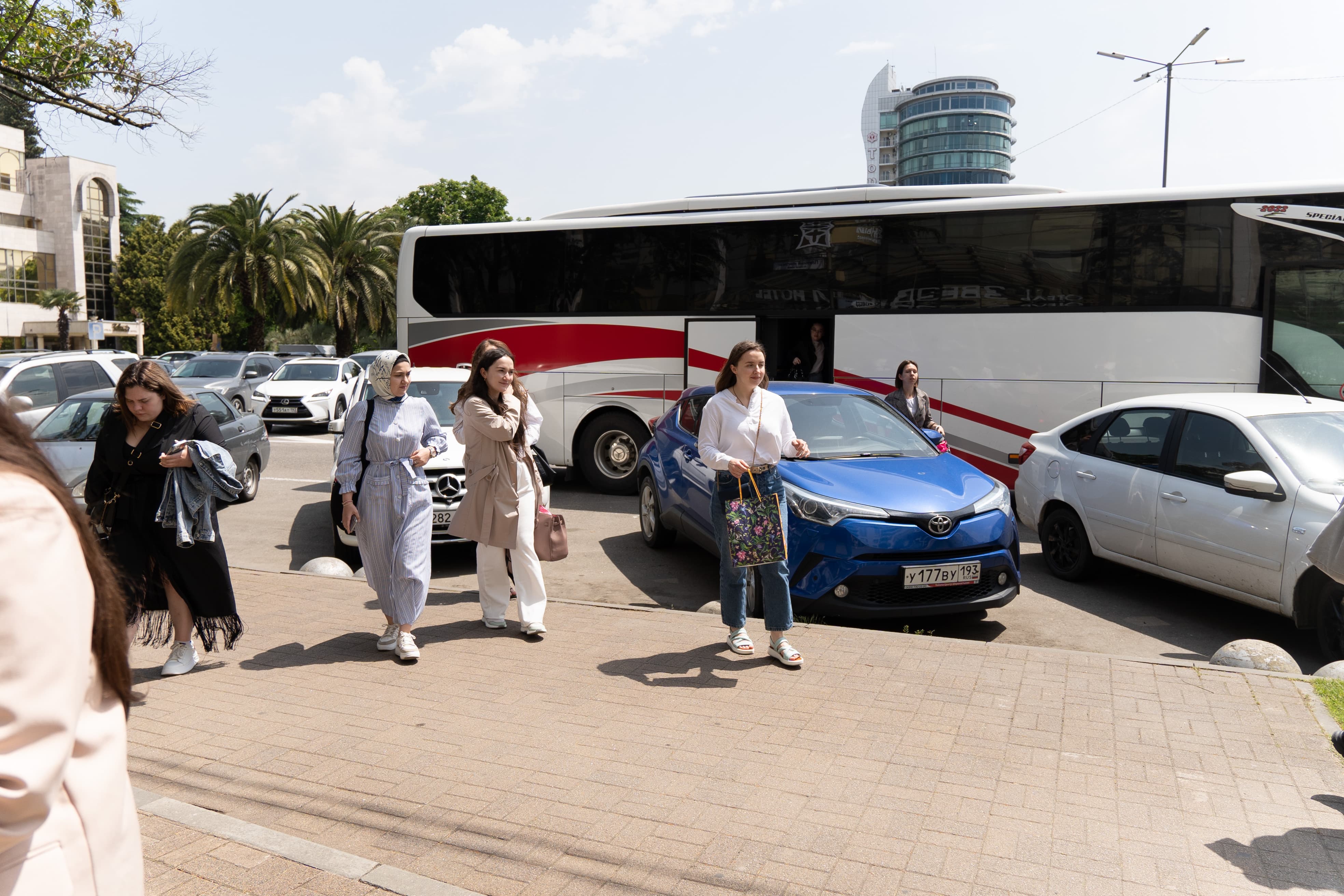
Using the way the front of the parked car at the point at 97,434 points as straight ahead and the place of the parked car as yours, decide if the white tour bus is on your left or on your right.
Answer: on your left

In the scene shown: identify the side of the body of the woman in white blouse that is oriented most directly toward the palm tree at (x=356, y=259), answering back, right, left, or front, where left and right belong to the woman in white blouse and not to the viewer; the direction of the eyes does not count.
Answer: back

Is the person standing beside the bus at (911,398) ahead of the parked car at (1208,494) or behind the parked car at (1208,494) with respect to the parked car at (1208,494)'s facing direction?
behind

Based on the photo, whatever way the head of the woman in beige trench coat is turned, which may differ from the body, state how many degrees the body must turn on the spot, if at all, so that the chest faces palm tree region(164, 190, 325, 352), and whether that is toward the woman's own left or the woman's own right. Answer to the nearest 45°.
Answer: approximately 135° to the woman's own left

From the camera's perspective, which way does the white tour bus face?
to the viewer's right

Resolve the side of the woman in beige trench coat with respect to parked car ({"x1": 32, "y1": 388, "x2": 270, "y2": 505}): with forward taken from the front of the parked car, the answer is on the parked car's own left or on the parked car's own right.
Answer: on the parked car's own left

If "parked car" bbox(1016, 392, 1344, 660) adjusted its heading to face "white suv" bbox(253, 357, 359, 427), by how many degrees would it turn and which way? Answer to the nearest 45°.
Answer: approximately 180°

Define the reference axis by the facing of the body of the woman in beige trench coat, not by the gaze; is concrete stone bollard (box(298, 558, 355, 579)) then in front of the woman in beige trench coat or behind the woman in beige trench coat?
behind

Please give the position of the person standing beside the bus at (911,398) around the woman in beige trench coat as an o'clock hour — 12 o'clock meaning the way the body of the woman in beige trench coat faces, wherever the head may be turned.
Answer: The person standing beside the bus is roughly at 9 o'clock from the woman in beige trench coat.
